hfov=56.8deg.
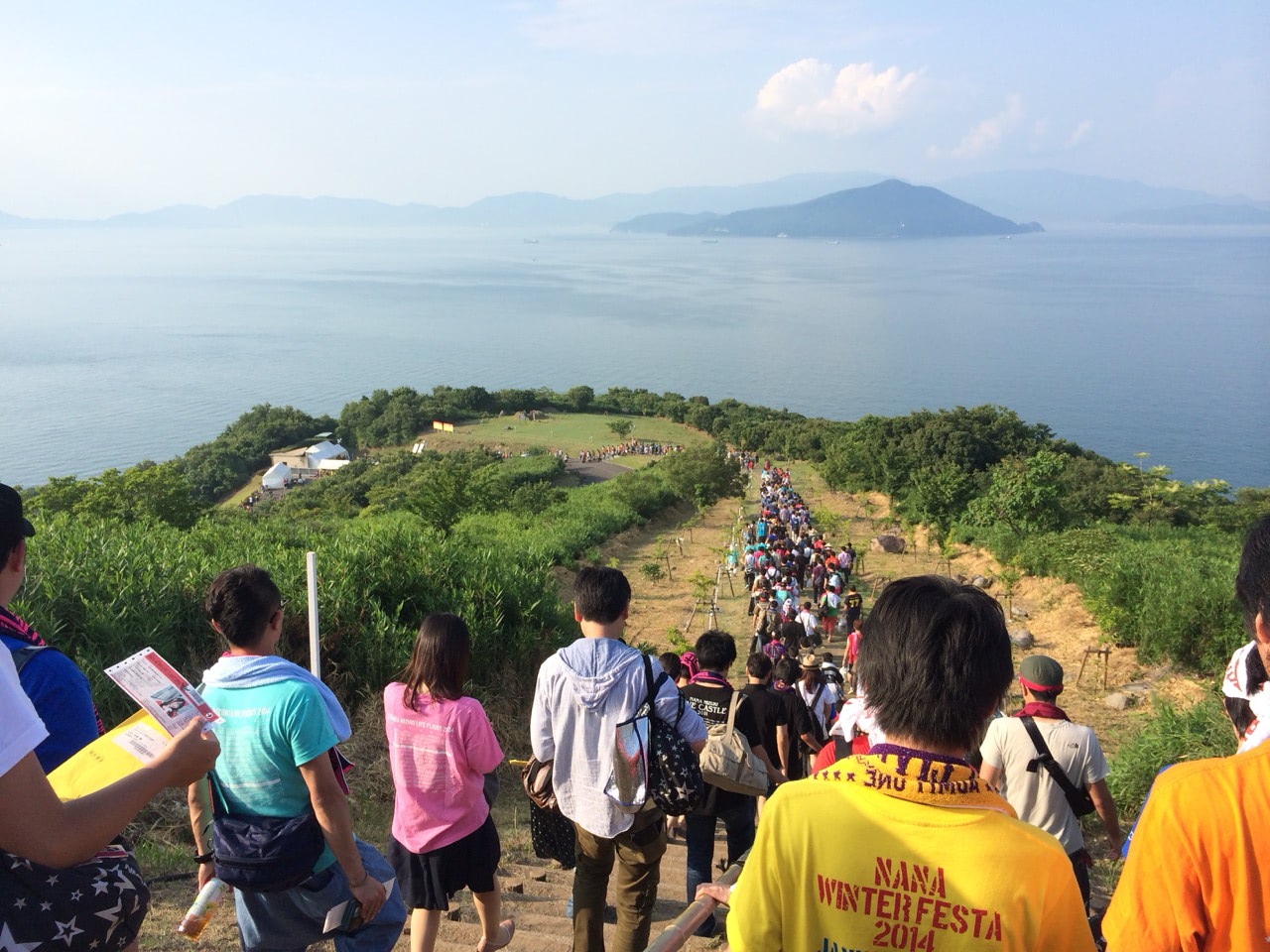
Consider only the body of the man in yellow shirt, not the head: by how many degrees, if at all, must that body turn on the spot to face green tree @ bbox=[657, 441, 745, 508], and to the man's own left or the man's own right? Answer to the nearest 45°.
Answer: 0° — they already face it

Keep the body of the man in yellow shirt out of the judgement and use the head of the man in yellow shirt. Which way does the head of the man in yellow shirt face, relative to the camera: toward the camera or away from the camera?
away from the camera

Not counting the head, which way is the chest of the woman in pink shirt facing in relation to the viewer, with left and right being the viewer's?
facing away from the viewer and to the right of the viewer

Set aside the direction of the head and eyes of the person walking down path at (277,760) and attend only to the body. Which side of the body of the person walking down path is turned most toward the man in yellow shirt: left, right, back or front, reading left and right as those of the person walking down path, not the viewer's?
right

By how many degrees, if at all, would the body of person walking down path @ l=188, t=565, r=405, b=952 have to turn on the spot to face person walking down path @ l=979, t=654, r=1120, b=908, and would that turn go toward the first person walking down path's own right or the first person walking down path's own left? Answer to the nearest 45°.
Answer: approximately 45° to the first person walking down path's own right

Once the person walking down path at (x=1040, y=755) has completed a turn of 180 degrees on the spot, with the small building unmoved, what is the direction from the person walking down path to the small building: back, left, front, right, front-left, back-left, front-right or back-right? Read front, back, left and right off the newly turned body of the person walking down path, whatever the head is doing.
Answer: back-right

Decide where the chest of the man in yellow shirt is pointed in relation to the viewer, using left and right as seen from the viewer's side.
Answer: facing away from the viewer

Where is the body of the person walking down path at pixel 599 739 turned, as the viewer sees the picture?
away from the camera

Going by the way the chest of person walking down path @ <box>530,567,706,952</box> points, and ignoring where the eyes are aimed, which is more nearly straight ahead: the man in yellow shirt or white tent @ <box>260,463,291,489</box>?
the white tent

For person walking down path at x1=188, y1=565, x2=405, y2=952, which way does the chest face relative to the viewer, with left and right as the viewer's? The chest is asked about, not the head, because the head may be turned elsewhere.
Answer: facing away from the viewer and to the right of the viewer

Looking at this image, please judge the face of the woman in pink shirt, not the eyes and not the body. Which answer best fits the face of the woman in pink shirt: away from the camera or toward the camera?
away from the camera

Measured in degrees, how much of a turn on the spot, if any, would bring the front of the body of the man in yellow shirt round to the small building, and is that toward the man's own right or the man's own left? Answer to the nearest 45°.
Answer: approximately 45° to the man's own left

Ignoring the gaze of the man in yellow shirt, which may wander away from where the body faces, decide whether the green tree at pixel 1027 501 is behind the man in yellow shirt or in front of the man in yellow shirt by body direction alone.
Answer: in front
